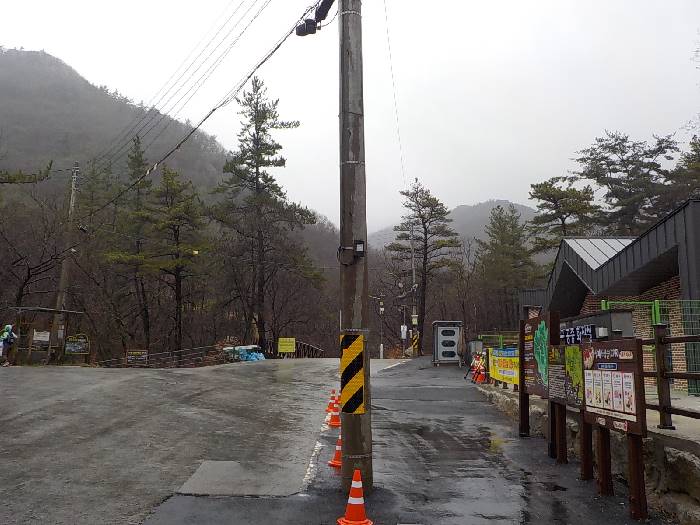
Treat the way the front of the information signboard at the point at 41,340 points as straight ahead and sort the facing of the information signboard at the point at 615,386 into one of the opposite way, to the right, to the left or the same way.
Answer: to the right

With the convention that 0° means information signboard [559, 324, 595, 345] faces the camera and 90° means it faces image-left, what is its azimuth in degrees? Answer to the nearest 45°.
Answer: approximately 45°
